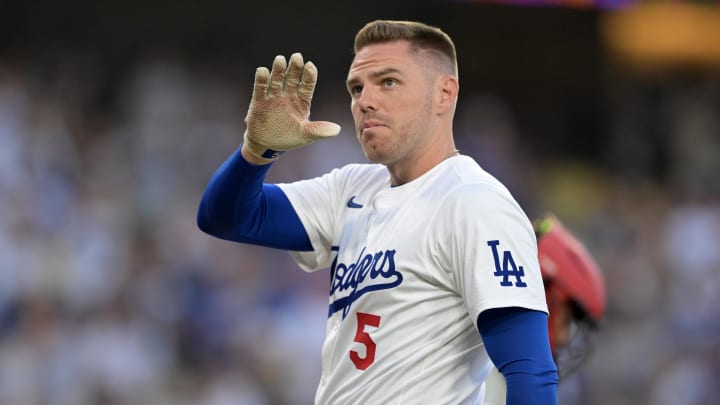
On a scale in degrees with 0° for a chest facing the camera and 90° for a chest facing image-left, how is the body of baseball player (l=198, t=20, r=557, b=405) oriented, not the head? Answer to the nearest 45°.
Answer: approximately 45°
